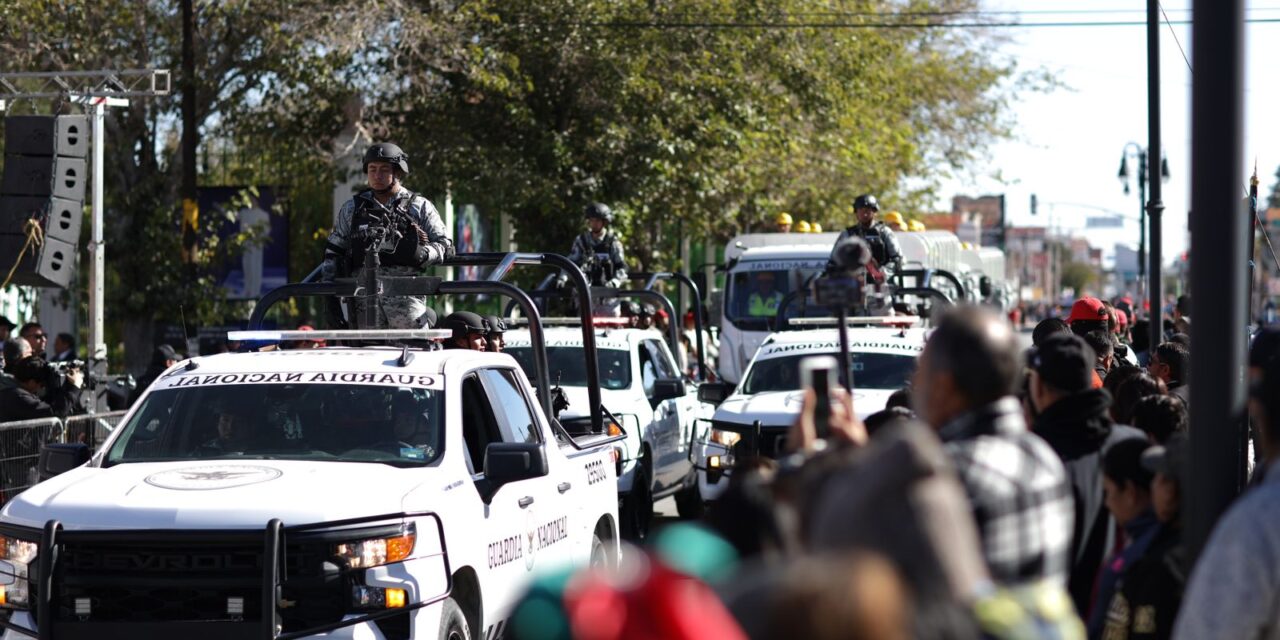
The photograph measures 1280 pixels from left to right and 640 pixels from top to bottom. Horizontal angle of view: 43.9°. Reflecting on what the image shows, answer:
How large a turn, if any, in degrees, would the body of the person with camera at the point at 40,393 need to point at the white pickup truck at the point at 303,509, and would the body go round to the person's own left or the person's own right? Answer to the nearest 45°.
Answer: approximately 90° to the person's own right

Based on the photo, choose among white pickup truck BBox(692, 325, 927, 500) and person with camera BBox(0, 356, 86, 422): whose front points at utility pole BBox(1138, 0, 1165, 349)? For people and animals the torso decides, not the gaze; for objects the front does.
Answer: the person with camera

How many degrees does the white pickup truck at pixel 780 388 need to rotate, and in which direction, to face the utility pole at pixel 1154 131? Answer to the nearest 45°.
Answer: approximately 180°

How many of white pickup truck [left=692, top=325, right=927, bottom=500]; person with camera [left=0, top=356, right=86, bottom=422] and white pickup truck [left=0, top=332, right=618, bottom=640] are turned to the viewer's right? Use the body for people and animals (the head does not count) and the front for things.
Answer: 1

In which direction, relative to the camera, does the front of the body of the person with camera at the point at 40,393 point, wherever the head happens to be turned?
to the viewer's right

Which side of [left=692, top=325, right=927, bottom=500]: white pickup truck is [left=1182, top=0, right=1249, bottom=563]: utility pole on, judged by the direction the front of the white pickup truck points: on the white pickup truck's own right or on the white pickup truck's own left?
on the white pickup truck's own left

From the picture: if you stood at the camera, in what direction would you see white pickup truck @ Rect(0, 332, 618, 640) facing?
facing the viewer and to the left of the viewer

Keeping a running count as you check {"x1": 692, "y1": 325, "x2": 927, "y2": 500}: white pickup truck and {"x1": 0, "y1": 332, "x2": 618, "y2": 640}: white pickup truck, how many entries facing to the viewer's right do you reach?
0

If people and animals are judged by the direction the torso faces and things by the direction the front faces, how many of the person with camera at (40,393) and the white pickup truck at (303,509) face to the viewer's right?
1

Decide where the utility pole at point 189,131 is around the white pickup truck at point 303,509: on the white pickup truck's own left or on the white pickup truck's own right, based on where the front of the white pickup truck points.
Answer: on the white pickup truck's own right

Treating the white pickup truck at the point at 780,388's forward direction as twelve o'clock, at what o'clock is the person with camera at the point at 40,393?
The person with camera is roughly at 1 o'clock from the white pickup truck.
